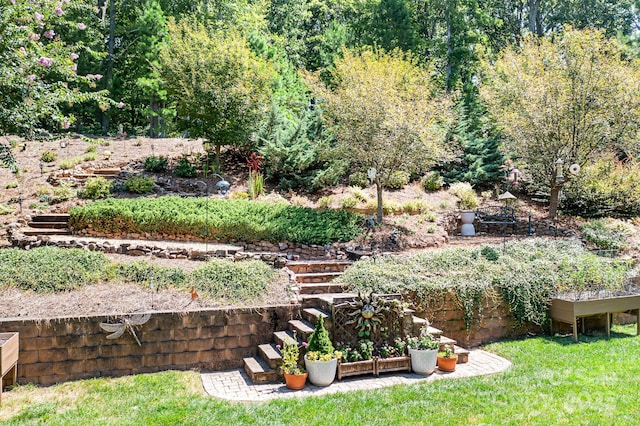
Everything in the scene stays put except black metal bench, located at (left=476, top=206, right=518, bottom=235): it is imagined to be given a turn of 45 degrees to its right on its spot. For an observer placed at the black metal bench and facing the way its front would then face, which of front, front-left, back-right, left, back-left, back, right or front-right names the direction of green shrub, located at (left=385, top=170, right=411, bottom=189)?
front-right

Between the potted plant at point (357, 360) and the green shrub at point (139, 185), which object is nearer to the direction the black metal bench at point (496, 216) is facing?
the potted plant

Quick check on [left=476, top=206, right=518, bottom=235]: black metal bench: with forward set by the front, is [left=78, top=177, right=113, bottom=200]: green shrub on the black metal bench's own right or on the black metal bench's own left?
on the black metal bench's own right

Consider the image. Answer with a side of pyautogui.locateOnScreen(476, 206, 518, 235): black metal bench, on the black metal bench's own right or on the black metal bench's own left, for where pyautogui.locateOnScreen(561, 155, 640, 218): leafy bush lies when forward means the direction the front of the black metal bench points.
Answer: on the black metal bench's own left

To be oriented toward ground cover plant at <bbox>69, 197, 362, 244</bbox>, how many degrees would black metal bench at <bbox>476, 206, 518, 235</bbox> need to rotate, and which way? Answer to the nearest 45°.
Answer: approximately 45° to its right

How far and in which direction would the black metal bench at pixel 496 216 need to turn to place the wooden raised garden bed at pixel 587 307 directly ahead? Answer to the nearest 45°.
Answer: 0° — it already faces it

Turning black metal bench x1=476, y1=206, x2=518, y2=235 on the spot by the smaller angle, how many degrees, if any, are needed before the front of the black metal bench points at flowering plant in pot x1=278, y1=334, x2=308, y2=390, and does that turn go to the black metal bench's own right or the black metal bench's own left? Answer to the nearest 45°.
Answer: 0° — it already faces it

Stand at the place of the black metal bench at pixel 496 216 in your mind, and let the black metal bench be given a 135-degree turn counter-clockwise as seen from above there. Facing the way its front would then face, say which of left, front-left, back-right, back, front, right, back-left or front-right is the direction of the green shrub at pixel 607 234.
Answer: front-right

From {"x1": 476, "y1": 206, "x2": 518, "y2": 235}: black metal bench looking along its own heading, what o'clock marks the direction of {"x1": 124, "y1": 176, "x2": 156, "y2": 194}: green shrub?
The green shrub is roughly at 2 o'clock from the black metal bench.

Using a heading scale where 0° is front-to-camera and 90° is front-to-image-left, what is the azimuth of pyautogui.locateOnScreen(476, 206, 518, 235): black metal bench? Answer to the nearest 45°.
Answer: approximately 0°

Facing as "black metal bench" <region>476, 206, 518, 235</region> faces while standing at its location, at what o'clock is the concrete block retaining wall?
The concrete block retaining wall is roughly at 1 o'clock from the black metal bench.
